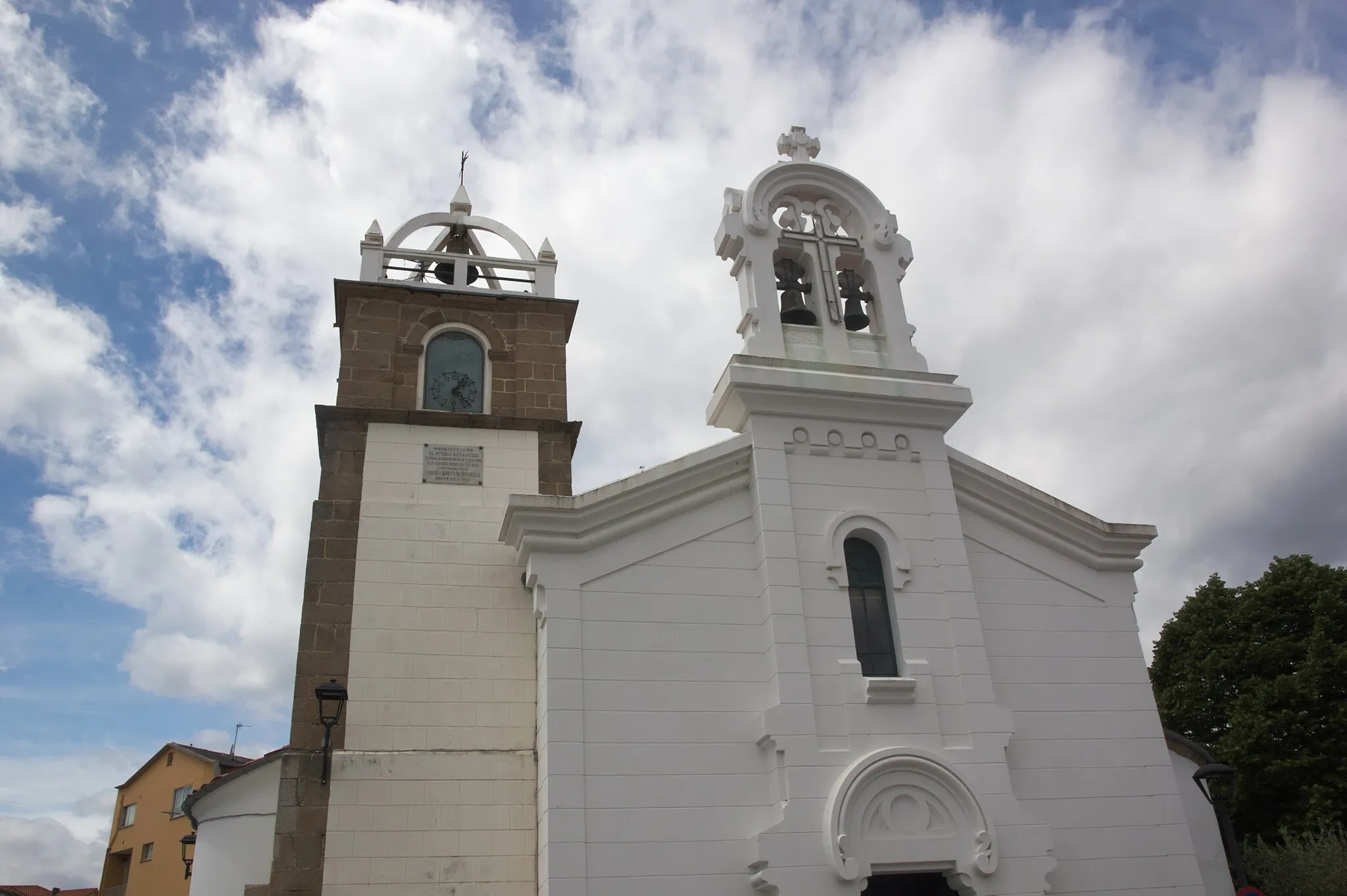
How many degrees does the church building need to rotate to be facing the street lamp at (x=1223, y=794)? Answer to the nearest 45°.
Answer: approximately 90° to its left

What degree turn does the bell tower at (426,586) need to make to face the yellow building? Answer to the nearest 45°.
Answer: approximately 180°

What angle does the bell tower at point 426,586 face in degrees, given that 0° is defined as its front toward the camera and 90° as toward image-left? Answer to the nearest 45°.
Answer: approximately 0°

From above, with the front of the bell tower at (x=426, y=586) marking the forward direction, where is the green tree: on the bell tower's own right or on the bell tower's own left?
on the bell tower's own left

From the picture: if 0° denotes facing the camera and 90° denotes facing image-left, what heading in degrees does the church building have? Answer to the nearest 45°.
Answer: approximately 0°
